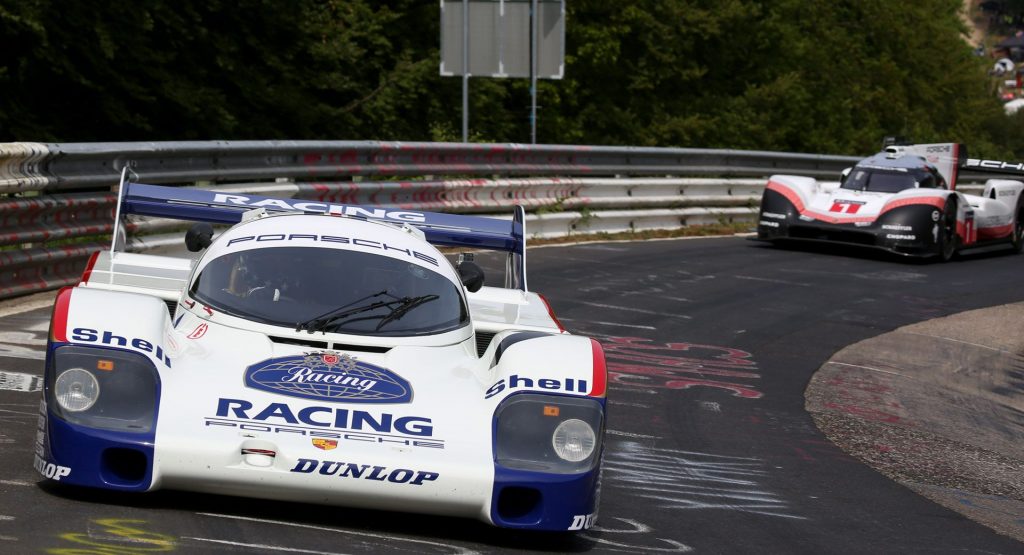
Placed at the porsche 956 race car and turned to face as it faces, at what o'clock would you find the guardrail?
The guardrail is roughly at 6 o'clock from the porsche 956 race car.

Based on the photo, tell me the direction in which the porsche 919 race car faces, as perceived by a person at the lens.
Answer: facing the viewer and to the left of the viewer

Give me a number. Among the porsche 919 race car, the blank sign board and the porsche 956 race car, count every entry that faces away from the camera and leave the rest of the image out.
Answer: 1

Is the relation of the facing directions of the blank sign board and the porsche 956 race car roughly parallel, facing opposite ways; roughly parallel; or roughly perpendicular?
roughly parallel, facing opposite ways

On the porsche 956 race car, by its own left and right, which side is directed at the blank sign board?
back

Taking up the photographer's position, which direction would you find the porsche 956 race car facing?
facing the viewer

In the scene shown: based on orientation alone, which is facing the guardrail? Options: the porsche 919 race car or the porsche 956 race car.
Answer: the porsche 919 race car

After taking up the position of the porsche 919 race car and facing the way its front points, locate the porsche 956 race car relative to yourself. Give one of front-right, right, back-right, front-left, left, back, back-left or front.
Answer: front-left

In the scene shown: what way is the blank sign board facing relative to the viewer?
away from the camera

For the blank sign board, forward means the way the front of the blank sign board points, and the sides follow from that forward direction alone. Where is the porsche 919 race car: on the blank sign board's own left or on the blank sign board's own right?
on the blank sign board's own right

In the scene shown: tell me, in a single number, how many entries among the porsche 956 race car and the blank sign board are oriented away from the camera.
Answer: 1
